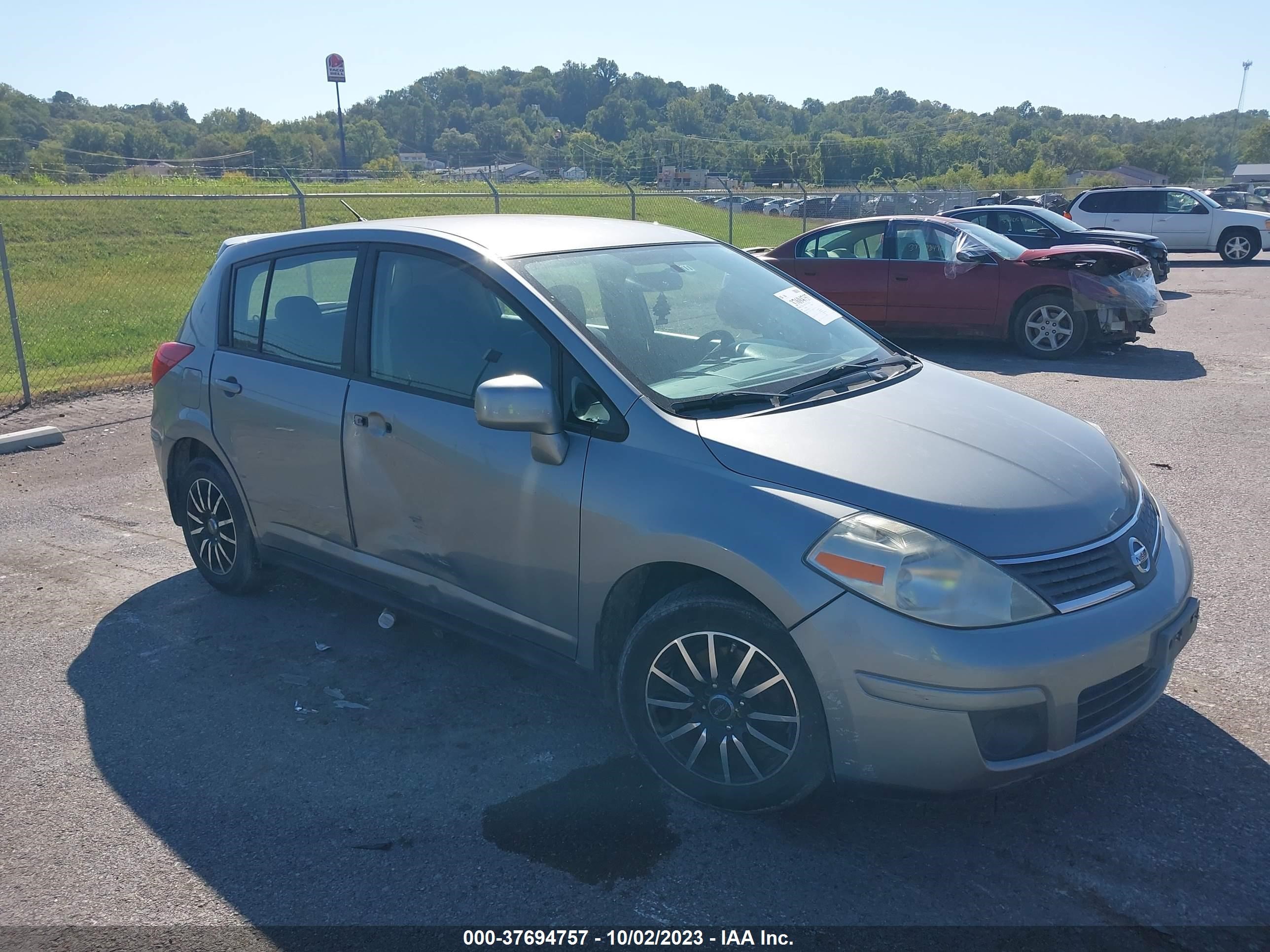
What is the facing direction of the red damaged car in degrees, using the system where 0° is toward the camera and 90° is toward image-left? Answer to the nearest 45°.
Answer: approximately 270°

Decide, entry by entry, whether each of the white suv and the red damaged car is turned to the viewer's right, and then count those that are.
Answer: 2

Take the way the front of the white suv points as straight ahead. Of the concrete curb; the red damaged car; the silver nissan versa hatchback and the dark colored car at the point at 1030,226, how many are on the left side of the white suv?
0

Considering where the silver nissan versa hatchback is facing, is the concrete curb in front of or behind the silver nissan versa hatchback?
behind

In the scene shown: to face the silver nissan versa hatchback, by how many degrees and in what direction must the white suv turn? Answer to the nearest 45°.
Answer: approximately 90° to its right

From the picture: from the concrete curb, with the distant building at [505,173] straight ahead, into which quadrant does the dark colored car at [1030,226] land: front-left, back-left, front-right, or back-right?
front-right

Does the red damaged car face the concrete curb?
no

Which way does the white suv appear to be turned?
to the viewer's right

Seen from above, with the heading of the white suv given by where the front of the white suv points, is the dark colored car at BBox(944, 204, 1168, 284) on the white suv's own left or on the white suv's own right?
on the white suv's own right

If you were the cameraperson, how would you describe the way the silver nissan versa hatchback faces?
facing the viewer and to the right of the viewer

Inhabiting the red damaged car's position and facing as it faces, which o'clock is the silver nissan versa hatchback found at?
The silver nissan versa hatchback is roughly at 3 o'clock from the red damaged car.

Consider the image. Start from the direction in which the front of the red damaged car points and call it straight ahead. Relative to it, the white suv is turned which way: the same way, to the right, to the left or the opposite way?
the same way

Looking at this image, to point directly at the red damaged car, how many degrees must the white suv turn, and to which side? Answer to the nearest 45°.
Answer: approximately 90° to its right

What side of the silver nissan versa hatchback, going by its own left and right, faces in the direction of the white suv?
left

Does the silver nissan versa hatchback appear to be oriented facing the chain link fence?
no
